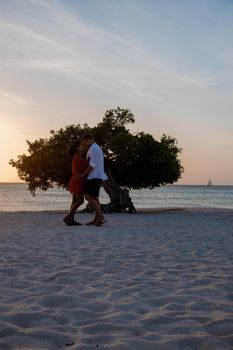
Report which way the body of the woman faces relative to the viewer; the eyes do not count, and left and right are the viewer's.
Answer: facing to the right of the viewer

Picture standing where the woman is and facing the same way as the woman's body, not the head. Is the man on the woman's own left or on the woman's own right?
on the woman's own right
